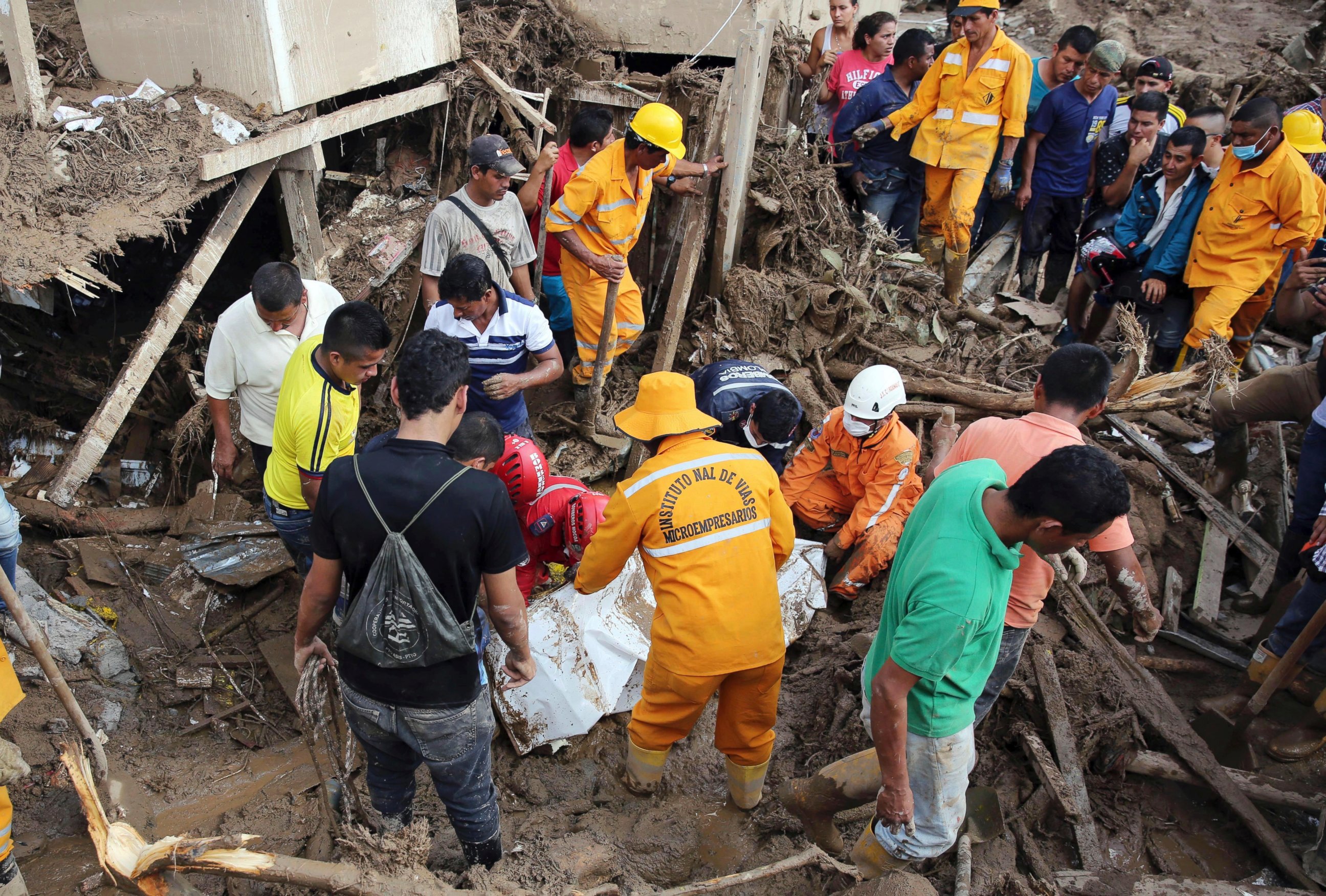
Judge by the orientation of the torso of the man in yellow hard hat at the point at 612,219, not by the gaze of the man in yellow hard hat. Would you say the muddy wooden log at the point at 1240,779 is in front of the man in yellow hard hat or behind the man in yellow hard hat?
in front

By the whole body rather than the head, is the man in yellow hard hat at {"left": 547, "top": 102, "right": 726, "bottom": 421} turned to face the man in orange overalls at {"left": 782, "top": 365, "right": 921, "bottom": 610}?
yes

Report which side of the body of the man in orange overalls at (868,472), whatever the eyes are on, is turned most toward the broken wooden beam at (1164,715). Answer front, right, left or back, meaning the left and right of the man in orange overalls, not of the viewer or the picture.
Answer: left

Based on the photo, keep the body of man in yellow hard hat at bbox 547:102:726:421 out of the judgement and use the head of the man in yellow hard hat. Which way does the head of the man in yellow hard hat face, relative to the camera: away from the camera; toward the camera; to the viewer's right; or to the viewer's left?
to the viewer's right

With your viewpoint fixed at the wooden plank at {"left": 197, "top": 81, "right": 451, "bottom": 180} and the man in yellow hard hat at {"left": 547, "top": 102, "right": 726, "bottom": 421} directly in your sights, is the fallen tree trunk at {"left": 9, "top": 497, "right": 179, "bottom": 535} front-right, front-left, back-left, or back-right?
back-right

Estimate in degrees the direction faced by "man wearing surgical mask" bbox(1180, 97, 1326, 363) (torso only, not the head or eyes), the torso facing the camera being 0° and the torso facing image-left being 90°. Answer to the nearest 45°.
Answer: approximately 45°

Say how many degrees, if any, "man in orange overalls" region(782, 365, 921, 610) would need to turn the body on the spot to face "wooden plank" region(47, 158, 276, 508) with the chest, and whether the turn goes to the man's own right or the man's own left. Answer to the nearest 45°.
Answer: approximately 45° to the man's own right

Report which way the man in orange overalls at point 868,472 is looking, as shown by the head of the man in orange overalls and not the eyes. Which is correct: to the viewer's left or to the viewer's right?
to the viewer's left

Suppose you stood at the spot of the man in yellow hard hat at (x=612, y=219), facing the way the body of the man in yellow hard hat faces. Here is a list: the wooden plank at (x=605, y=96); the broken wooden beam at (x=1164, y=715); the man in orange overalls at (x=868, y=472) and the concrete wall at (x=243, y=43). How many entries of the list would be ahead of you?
2

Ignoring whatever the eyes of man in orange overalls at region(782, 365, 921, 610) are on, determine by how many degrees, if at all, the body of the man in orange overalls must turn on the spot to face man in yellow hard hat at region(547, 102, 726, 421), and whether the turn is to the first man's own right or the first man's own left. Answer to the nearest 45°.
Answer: approximately 90° to the first man's own right

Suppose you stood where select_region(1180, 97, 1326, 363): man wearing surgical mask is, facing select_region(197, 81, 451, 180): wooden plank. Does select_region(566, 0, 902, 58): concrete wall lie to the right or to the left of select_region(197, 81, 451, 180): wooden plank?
right

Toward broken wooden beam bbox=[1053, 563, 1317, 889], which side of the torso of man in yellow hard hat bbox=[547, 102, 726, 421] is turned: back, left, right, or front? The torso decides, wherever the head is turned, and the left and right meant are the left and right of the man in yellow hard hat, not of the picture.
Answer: front

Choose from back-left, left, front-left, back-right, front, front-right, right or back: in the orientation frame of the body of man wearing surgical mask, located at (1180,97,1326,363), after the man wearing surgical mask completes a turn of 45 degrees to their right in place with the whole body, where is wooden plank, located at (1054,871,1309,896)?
left

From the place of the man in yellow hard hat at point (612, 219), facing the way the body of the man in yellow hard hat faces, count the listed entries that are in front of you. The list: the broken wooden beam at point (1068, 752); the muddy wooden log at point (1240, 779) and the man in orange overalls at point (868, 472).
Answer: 3

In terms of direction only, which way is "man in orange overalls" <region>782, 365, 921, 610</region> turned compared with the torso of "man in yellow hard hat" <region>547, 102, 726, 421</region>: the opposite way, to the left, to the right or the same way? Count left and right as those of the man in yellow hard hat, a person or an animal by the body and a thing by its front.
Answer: to the right

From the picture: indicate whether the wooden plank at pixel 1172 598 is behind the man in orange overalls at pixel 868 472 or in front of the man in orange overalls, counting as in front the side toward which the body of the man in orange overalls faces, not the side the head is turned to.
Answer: behind

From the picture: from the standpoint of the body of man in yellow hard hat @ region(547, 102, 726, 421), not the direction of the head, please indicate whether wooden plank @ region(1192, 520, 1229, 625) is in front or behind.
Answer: in front
